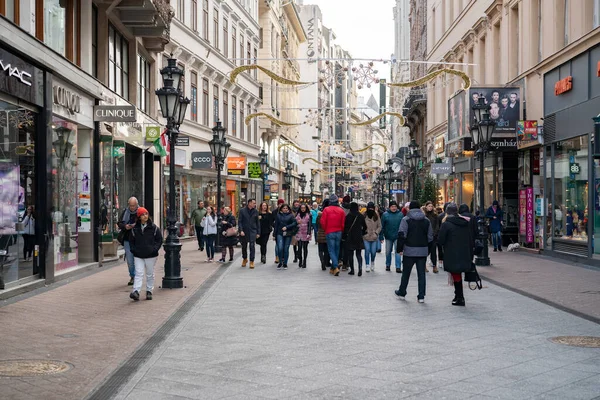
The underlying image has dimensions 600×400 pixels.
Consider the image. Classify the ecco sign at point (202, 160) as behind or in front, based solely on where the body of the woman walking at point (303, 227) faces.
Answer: behind

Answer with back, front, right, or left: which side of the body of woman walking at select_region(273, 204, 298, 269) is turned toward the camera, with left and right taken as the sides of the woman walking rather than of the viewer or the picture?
front

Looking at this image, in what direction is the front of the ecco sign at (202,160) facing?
toward the camera

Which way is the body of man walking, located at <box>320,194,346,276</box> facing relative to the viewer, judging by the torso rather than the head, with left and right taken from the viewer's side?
facing away from the viewer

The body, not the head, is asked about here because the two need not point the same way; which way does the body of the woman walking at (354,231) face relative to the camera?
away from the camera

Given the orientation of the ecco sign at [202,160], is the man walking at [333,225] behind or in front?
in front

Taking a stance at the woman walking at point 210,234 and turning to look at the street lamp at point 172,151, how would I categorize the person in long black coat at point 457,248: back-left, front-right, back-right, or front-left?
front-left

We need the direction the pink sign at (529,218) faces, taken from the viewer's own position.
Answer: facing the viewer

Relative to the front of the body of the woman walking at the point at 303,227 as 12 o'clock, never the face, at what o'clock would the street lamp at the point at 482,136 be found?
The street lamp is roughly at 9 o'clock from the woman walking.

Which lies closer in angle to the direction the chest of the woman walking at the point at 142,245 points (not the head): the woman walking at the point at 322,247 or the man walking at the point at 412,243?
the man walking

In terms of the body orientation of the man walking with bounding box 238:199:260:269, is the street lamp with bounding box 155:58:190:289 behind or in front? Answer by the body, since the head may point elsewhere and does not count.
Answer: in front
